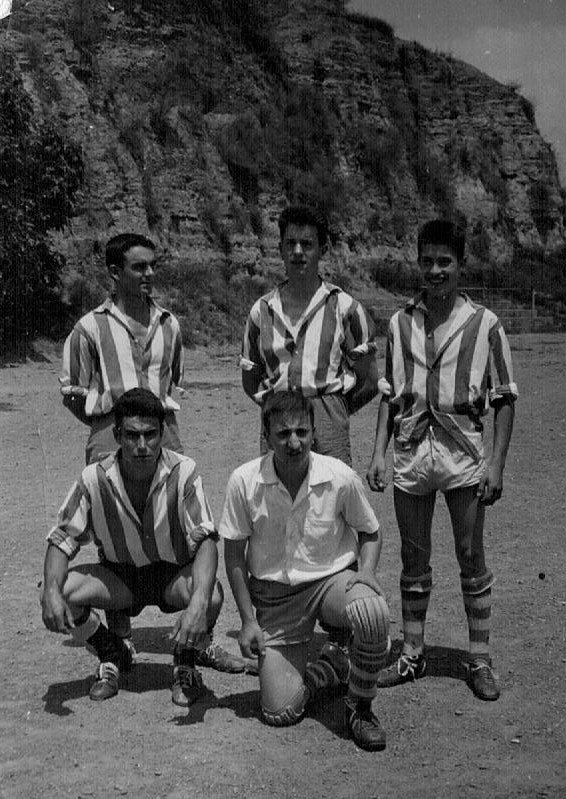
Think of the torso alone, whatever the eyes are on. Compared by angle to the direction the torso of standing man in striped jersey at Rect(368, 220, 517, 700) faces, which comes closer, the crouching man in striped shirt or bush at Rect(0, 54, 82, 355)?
the crouching man in striped shirt

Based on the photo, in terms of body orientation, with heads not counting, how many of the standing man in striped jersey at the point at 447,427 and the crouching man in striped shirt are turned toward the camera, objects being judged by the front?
2

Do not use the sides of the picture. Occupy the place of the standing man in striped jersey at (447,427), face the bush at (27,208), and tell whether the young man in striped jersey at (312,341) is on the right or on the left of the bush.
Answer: left

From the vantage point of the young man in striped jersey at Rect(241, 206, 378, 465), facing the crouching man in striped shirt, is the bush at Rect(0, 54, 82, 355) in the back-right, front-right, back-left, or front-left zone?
back-right

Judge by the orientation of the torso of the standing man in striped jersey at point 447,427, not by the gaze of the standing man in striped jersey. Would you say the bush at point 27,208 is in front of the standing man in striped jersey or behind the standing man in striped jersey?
behind

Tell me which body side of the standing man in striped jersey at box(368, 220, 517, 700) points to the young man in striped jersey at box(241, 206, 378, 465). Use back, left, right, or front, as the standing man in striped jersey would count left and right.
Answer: right

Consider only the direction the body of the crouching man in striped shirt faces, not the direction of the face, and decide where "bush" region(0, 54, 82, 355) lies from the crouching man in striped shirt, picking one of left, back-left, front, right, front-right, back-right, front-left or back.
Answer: back

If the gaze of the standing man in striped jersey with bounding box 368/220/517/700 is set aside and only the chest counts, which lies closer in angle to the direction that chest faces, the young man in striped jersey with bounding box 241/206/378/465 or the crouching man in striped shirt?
the crouching man in striped shirt

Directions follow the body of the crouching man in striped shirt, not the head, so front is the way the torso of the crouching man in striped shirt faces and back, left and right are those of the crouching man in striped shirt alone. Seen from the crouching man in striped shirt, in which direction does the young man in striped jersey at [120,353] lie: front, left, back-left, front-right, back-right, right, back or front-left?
back

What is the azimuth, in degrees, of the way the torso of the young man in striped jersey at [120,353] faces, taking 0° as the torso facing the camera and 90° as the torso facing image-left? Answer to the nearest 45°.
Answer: approximately 315°

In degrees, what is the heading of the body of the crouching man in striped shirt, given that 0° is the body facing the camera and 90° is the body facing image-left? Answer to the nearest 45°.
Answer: approximately 0°
